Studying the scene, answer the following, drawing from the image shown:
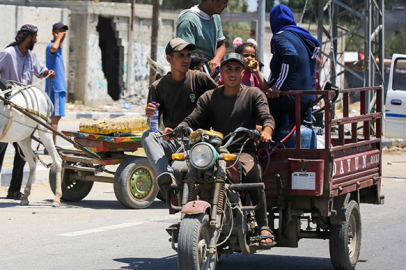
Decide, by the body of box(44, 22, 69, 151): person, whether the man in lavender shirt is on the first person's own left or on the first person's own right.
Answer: on the first person's own right

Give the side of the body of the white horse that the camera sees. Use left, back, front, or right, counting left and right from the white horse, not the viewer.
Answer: left

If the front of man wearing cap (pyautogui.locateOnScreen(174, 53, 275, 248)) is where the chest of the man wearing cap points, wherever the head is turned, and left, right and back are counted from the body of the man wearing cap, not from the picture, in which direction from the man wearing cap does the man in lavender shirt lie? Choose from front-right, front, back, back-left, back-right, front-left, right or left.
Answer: back-right

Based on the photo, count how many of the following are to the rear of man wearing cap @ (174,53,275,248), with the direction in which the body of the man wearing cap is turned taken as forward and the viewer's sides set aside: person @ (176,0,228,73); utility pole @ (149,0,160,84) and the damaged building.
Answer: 3

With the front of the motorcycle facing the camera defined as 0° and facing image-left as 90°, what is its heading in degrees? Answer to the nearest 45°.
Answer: approximately 45°

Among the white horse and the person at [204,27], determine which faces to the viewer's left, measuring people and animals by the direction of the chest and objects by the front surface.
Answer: the white horse

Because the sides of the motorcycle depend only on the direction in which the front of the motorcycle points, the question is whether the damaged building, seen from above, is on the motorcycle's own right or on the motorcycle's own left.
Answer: on the motorcycle's own right

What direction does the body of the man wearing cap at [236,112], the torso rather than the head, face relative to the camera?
toward the camera

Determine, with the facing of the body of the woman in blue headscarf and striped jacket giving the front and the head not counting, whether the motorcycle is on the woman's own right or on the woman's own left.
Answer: on the woman's own left

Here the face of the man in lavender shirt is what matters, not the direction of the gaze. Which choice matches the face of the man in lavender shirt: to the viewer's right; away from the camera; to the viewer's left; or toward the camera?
to the viewer's right
